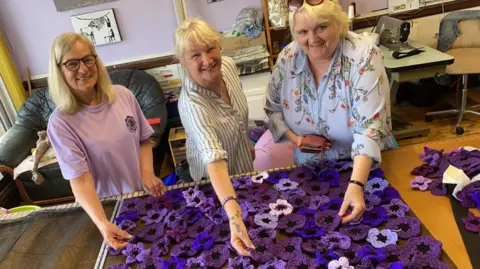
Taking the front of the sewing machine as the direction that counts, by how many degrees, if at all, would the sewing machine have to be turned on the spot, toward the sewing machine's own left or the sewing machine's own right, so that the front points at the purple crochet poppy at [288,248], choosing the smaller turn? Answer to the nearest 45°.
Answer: approximately 45° to the sewing machine's own right

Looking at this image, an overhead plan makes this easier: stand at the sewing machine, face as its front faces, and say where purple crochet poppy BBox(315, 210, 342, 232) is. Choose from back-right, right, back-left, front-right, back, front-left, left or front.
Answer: front-right

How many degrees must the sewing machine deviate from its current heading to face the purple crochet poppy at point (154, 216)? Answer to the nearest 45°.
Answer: approximately 45° to its right

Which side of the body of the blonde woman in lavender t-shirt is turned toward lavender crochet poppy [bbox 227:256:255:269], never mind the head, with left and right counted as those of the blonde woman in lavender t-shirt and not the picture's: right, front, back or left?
front

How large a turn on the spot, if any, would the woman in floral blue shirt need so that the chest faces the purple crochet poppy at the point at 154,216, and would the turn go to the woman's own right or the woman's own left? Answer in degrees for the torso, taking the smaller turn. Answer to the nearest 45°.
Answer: approximately 45° to the woman's own right

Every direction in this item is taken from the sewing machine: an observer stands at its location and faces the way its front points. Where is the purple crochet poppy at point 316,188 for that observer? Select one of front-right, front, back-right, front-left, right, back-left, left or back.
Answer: front-right

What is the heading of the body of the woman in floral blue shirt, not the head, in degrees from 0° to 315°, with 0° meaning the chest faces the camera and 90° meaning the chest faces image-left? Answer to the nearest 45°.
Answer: approximately 0°

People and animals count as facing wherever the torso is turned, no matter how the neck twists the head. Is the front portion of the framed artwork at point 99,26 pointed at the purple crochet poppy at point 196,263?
yes

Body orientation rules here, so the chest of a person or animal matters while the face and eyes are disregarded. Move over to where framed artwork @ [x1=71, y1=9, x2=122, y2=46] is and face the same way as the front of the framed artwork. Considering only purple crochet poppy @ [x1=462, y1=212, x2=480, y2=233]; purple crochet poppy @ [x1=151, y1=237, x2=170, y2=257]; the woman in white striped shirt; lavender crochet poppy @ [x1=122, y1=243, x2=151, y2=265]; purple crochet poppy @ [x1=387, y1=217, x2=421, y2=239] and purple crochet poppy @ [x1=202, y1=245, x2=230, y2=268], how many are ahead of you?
6

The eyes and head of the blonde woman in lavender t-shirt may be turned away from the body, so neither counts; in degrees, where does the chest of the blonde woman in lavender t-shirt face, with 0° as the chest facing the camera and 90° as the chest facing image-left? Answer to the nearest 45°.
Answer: approximately 315°

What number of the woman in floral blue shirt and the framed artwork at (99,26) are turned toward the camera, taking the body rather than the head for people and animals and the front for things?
2
